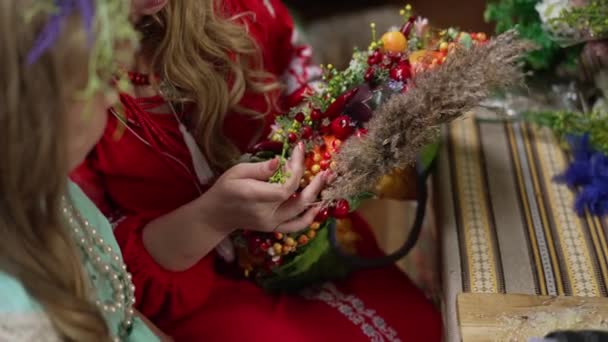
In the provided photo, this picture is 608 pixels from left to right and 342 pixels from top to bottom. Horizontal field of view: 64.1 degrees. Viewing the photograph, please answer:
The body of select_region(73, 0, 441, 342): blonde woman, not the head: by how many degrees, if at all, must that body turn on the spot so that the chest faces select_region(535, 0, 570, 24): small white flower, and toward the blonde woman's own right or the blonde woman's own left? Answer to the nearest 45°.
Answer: approximately 45° to the blonde woman's own left

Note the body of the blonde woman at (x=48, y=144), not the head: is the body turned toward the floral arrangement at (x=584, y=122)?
yes

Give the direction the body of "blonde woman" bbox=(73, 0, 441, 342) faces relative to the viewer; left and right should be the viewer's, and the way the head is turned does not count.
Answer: facing the viewer and to the right of the viewer

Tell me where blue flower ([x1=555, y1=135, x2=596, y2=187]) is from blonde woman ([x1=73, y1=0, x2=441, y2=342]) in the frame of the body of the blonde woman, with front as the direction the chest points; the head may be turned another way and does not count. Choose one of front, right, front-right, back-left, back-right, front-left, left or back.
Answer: front-left

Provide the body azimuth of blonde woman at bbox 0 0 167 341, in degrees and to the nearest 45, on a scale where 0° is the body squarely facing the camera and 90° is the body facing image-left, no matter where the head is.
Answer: approximately 270°

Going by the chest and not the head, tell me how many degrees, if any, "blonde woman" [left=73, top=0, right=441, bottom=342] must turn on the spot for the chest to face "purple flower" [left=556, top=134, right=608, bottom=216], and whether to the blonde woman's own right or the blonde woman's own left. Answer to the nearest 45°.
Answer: approximately 45° to the blonde woman's own left

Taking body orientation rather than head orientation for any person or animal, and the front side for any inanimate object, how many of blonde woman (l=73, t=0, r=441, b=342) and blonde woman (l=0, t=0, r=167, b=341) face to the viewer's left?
0
